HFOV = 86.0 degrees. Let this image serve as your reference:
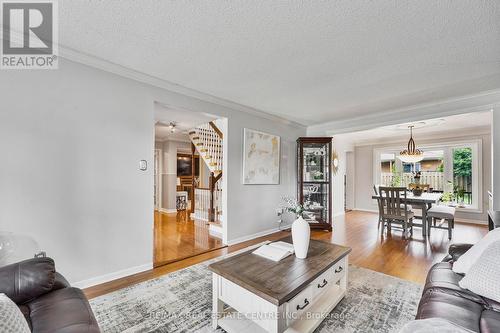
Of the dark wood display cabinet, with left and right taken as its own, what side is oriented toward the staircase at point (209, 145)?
right

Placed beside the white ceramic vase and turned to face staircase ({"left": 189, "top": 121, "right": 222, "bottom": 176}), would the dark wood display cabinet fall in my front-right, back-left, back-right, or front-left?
front-right

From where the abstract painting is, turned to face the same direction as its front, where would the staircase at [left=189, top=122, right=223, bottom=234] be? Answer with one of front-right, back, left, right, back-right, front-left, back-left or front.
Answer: back

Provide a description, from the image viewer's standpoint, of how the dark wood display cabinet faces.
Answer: facing the viewer

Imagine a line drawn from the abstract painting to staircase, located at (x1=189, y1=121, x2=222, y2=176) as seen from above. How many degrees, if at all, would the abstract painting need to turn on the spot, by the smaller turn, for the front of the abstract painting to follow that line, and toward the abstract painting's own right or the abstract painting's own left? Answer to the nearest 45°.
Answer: approximately 180°

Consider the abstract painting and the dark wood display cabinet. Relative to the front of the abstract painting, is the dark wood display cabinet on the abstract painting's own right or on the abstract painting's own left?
on the abstract painting's own left

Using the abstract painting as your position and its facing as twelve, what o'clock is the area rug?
The area rug is roughly at 2 o'clock from the abstract painting.

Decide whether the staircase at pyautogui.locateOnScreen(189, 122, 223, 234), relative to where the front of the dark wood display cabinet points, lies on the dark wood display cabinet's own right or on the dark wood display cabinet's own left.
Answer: on the dark wood display cabinet's own right

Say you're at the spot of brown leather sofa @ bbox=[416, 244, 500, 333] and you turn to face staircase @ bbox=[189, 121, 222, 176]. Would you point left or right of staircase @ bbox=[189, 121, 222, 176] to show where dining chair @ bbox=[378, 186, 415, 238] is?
right

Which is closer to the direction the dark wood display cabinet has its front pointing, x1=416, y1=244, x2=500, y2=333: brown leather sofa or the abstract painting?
the brown leather sofa

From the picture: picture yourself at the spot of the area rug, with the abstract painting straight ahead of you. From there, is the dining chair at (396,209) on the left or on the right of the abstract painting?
right

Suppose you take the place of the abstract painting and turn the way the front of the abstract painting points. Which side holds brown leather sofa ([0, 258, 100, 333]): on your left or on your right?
on your right

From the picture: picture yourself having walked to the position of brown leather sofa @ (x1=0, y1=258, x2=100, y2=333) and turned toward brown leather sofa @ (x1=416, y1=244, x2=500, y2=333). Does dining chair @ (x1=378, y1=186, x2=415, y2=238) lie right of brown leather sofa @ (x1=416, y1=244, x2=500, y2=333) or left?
left

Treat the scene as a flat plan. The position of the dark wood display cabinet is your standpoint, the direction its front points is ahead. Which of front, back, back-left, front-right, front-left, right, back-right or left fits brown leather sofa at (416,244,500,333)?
front

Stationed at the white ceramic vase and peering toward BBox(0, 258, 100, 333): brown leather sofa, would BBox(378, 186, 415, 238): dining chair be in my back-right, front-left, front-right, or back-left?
back-right

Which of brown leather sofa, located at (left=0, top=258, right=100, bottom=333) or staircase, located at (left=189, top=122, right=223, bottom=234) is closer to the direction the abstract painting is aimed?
the brown leather sofa
